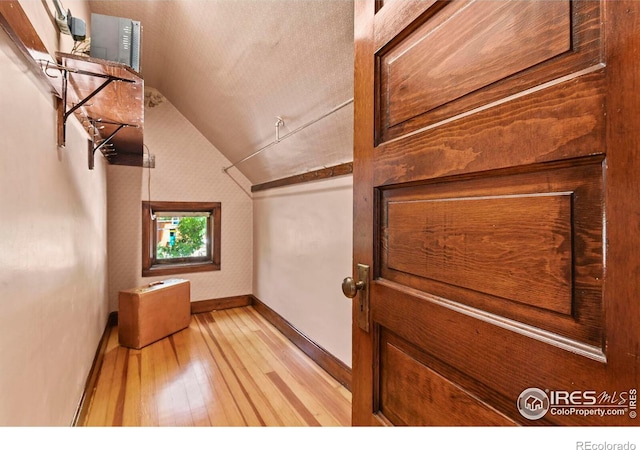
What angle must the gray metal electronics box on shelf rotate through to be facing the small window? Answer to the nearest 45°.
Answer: approximately 90° to its left

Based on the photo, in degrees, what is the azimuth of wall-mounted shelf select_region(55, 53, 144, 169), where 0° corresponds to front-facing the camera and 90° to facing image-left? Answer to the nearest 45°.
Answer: approximately 270°

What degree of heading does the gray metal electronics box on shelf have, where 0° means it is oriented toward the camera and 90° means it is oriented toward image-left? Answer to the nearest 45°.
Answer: approximately 270°

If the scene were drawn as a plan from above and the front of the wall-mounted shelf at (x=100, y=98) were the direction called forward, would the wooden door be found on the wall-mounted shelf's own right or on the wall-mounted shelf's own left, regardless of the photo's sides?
on the wall-mounted shelf's own right

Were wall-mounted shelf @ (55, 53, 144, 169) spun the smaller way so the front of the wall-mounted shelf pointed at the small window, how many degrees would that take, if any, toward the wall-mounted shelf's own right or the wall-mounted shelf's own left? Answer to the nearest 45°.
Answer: approximately 90° to the wall-mounted shelf's own left
